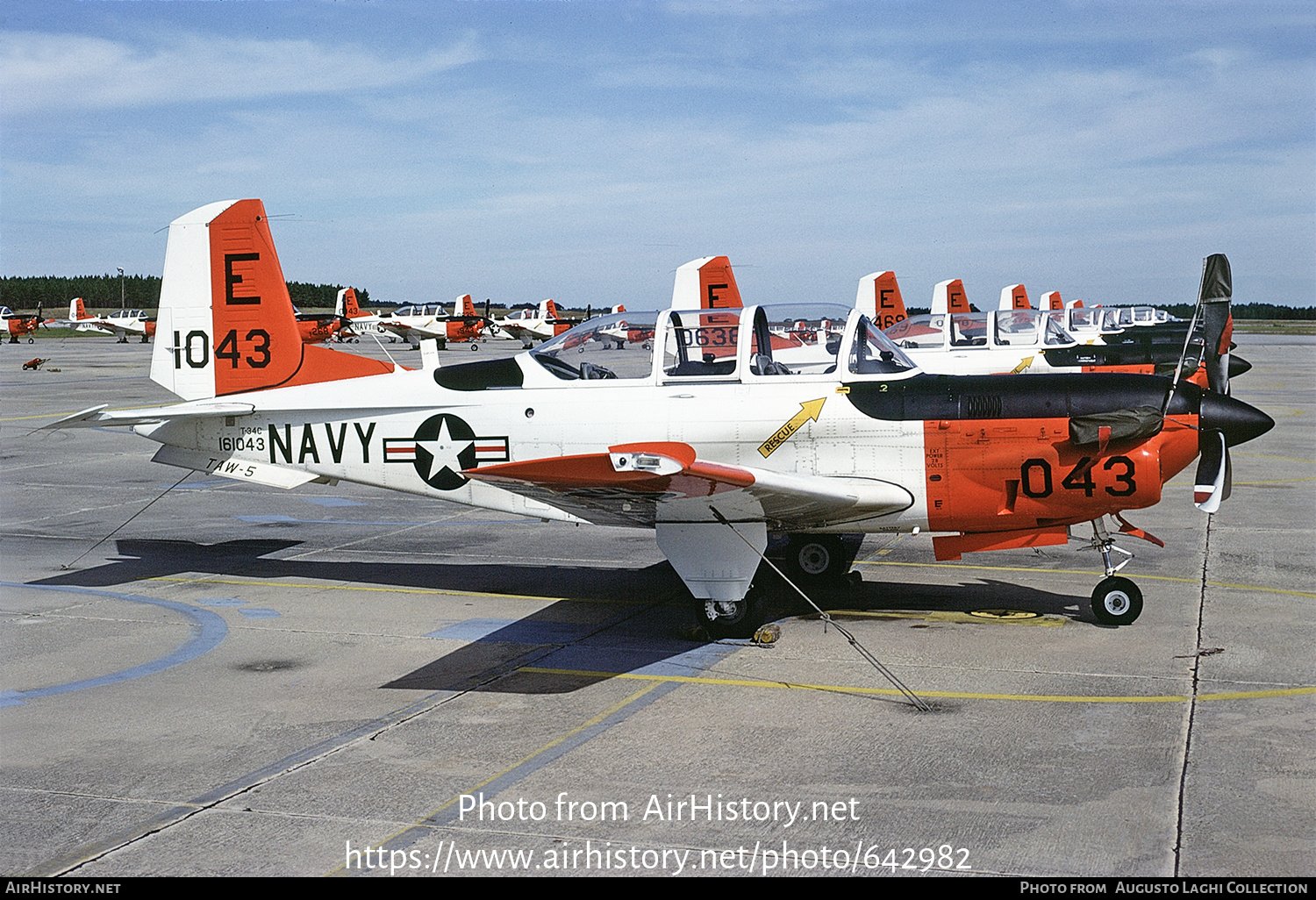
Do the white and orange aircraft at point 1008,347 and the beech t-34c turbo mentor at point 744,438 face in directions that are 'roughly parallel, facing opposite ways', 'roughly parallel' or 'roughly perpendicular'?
roughly parallel

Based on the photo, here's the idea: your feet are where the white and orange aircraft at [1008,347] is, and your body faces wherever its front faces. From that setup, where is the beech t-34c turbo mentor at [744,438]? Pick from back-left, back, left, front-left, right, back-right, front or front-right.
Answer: right

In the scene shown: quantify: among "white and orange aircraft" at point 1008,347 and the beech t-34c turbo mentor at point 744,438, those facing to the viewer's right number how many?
2

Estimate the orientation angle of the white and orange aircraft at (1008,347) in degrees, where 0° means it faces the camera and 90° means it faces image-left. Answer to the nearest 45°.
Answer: approximately 270°

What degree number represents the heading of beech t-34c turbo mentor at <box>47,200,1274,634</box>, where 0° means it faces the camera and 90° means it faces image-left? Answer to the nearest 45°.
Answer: approximately 270°
